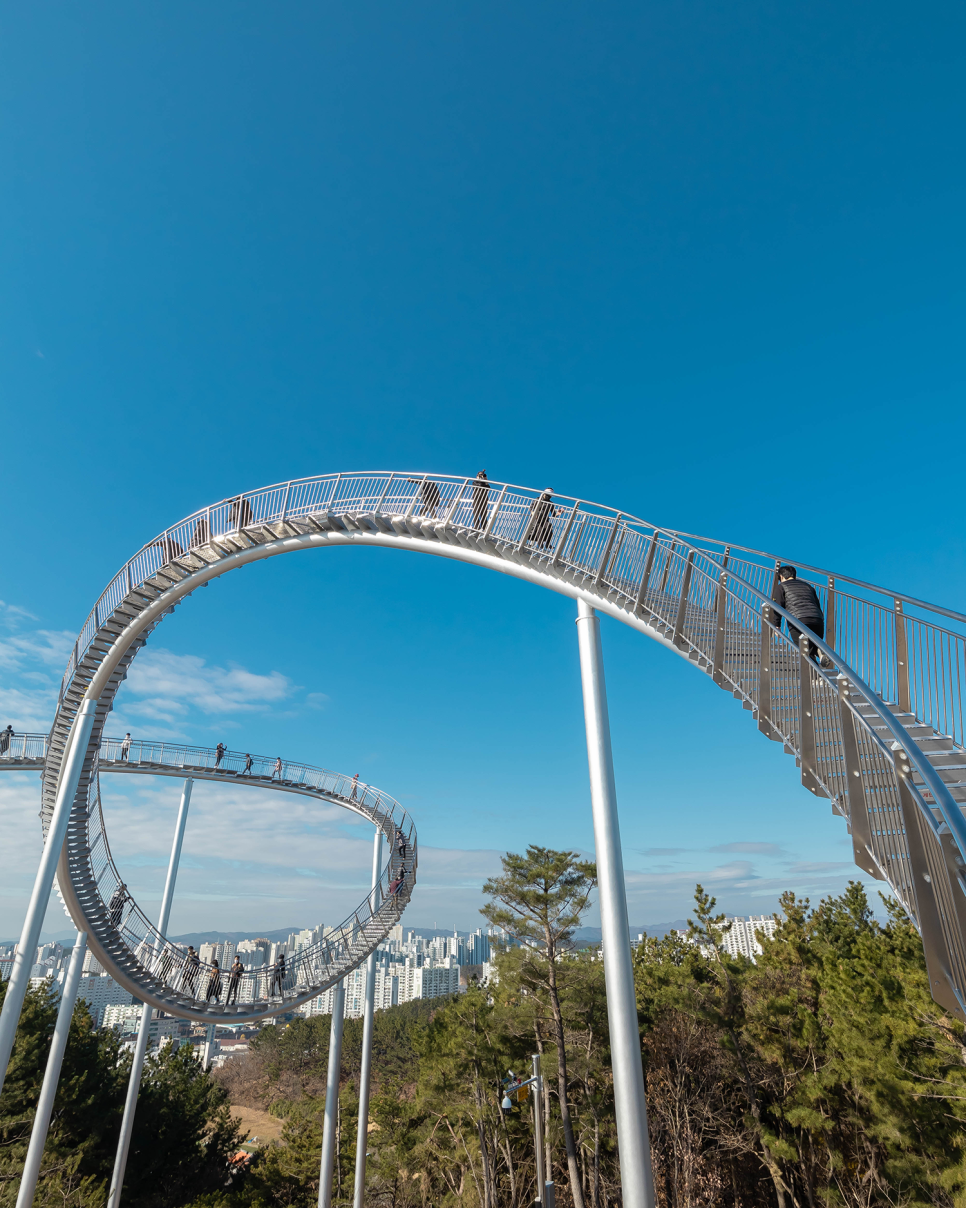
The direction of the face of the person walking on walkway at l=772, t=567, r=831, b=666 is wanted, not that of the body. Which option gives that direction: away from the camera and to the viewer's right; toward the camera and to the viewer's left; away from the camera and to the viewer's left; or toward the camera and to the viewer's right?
away from the camera and to the viewer's left

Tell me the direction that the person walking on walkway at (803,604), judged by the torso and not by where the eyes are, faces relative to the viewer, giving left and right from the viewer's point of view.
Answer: facing away from the viewer and to the left of the viewer

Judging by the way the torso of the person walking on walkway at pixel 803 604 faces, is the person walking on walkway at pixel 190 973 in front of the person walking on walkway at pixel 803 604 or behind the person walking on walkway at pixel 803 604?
in front
